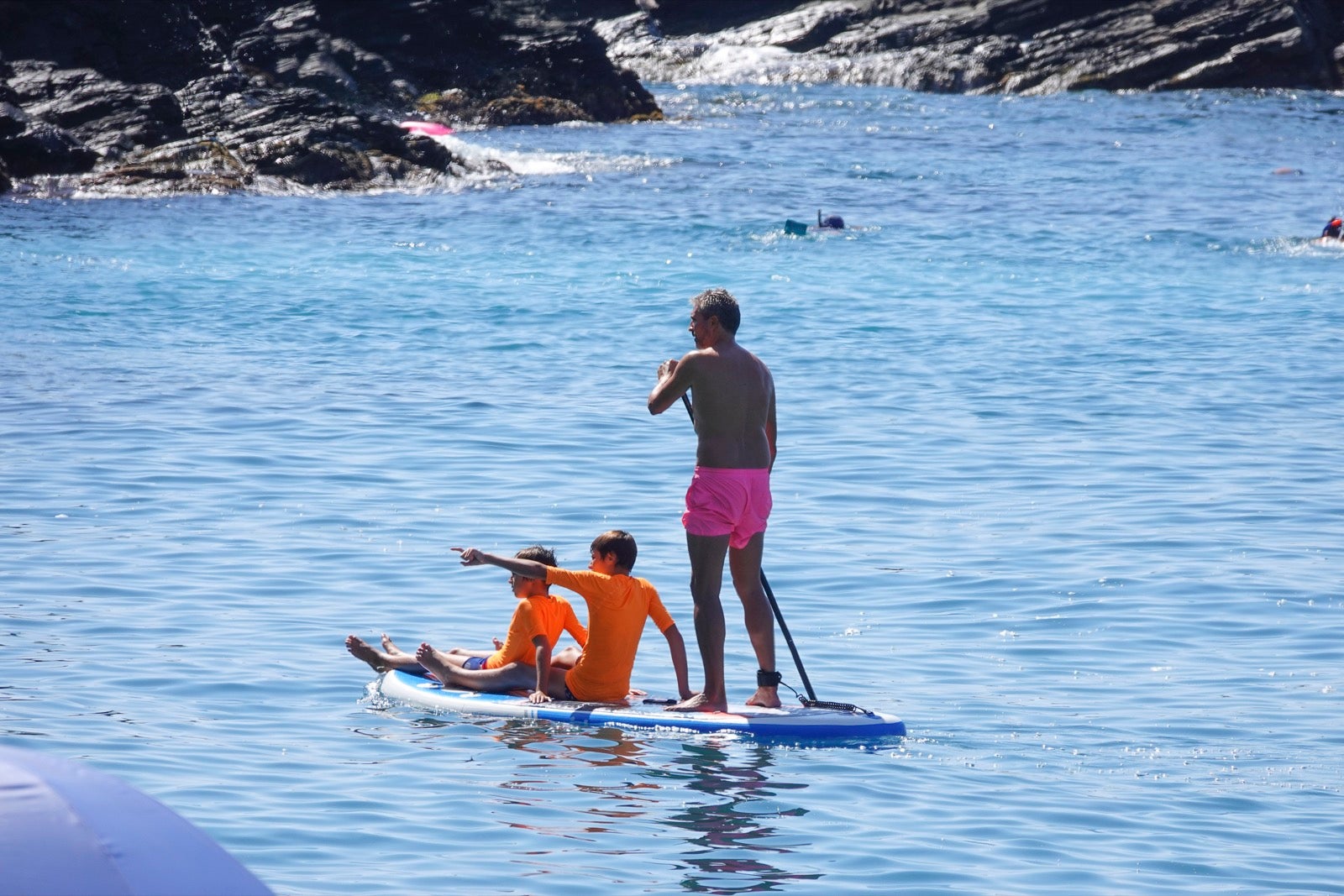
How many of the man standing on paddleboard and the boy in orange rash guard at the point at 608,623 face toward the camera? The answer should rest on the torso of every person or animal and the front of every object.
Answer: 0

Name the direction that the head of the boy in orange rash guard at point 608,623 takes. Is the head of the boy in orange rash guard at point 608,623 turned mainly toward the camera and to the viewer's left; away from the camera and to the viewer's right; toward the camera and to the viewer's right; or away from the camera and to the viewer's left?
away from the camera and to the viewer's left

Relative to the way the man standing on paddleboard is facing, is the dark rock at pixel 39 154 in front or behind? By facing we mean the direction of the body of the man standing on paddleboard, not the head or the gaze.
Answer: in front

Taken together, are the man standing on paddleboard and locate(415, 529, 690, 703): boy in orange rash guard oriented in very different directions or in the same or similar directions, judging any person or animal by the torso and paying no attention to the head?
same or similar directions

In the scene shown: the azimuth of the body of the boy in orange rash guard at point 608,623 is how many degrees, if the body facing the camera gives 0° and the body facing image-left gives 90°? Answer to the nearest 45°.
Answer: approximately 135°

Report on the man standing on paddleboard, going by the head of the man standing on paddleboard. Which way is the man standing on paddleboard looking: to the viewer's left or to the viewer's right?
to the viewer's left

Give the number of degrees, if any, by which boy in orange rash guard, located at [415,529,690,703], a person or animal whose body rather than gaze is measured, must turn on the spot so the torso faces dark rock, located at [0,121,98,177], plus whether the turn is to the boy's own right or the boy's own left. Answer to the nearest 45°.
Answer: approximately 45° to the boy's own right

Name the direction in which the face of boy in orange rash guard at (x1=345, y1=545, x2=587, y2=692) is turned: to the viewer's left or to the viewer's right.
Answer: to the viewer's left

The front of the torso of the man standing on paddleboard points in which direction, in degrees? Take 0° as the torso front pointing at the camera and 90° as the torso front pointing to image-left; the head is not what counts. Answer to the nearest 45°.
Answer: approximately 135°

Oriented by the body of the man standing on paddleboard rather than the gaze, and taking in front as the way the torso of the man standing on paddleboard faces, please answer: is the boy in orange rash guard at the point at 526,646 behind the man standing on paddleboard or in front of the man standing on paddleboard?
in front
